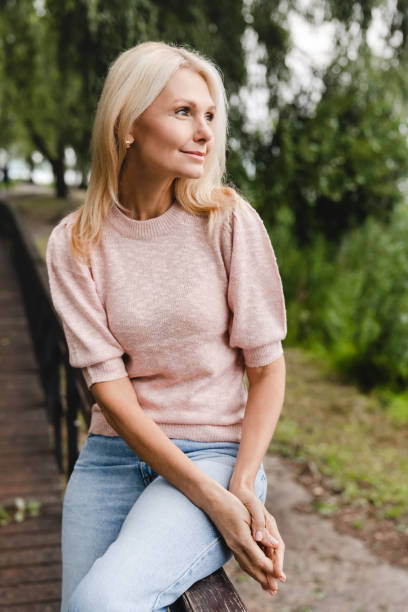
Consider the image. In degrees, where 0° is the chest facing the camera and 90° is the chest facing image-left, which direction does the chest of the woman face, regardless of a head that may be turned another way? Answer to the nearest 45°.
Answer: approximately 0°

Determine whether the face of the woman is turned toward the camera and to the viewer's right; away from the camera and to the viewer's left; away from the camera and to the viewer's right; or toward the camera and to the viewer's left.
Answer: toward the camera and to the viewer's right
